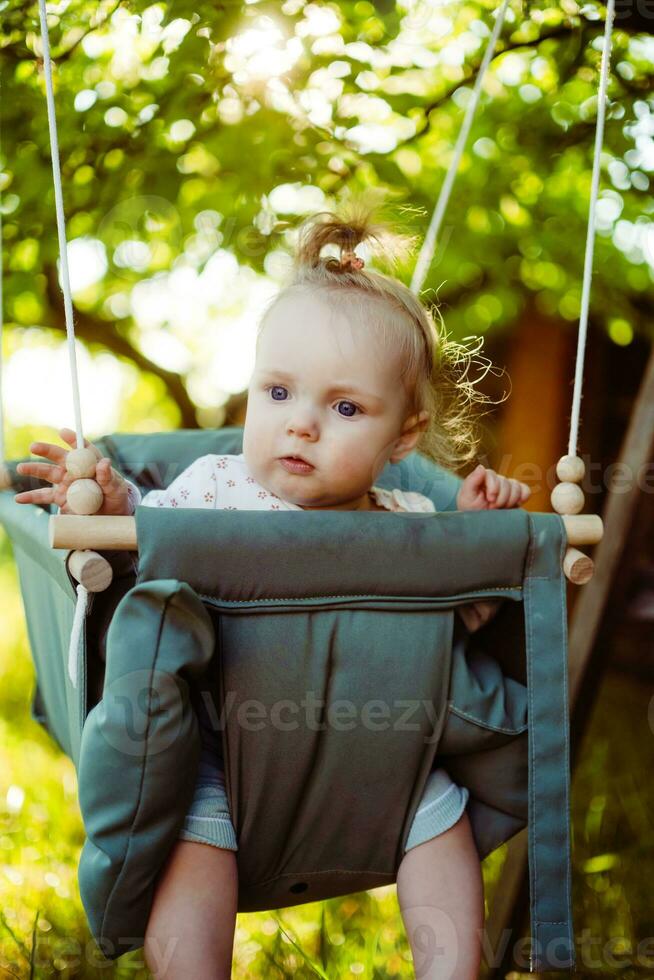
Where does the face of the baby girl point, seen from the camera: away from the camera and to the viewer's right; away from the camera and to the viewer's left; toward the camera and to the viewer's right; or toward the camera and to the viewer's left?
toward the camera and to the viewer's left

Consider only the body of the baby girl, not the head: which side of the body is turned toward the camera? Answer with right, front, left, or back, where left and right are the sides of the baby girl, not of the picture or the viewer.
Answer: front

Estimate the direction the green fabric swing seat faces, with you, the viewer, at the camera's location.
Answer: facing the viewer
